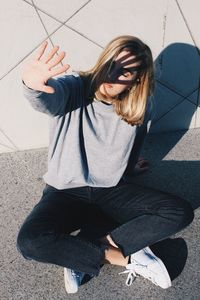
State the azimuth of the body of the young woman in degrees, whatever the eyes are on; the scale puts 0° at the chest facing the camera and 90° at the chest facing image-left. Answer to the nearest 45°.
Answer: approximately 0°
